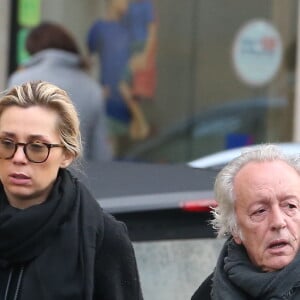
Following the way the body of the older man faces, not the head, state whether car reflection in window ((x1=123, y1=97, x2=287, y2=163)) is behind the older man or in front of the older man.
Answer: behind

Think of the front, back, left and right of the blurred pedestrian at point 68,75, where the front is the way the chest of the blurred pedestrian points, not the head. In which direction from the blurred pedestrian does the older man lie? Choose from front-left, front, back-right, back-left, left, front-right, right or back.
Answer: back

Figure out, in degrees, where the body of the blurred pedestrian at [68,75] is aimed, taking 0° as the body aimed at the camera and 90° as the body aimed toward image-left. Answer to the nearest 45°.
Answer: approximately 180°

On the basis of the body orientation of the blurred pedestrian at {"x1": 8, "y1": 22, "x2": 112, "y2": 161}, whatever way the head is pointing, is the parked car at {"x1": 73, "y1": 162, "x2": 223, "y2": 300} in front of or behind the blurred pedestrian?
behind

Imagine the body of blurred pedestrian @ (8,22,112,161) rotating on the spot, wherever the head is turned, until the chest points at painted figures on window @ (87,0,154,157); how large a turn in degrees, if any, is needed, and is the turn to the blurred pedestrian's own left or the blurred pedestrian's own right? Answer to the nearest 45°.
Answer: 0° — they already face them

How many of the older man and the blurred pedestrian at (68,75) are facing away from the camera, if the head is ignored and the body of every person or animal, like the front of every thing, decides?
1

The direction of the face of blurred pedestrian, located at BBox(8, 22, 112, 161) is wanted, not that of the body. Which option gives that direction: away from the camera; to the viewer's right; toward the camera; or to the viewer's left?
away from the camera

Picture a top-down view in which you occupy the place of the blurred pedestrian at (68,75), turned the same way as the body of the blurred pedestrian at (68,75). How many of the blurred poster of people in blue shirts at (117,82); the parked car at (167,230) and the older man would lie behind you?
2

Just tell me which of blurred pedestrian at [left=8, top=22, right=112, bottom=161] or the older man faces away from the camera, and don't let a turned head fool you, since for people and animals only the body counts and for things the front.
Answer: the blurred pedestrian

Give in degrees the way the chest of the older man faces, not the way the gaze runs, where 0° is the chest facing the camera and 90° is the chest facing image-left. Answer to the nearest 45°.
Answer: approximately 315°
